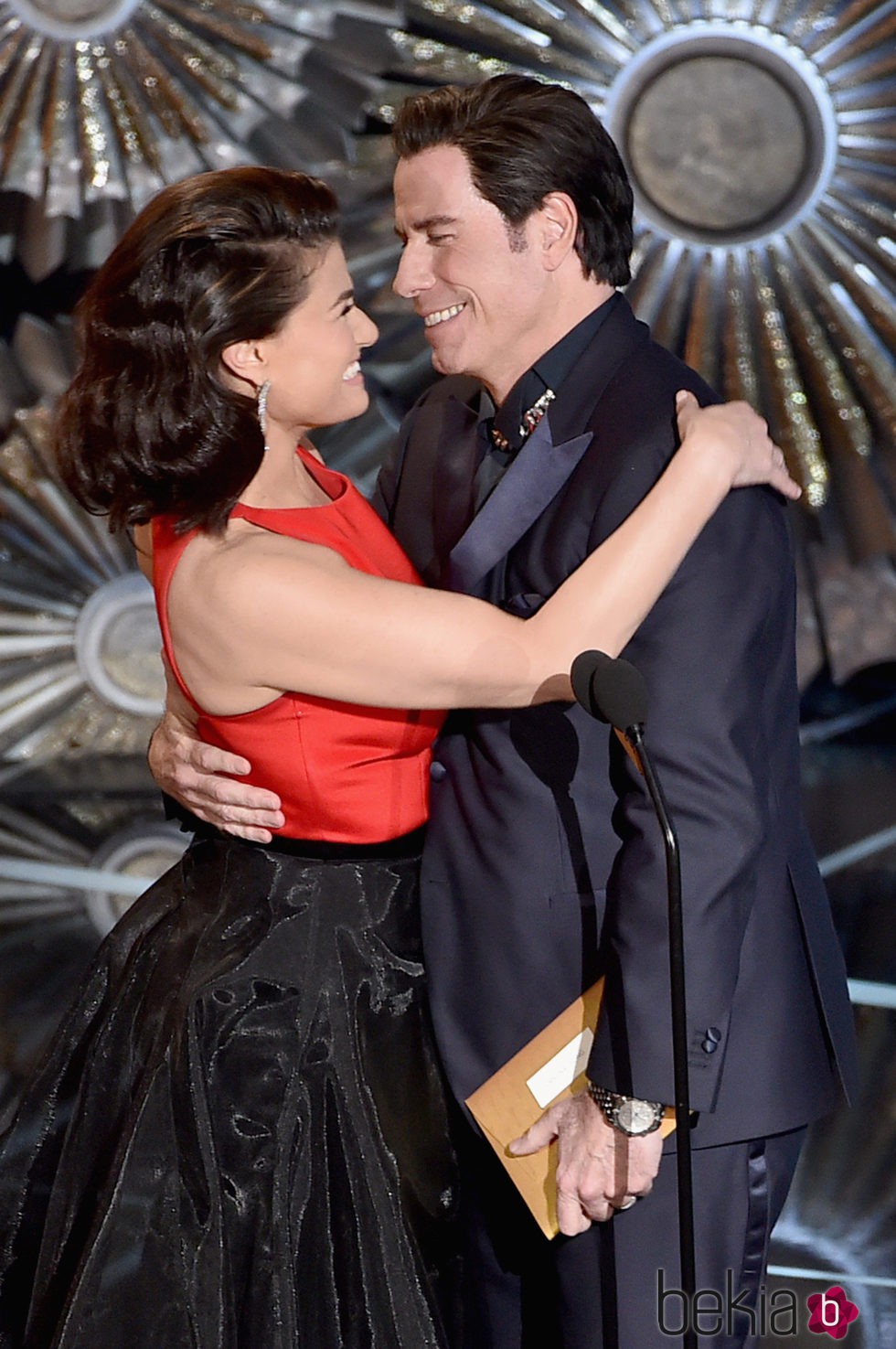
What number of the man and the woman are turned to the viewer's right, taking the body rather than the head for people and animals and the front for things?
1

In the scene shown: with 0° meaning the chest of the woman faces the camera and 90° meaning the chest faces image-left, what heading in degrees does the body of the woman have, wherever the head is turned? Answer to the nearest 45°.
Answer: approximately 270°

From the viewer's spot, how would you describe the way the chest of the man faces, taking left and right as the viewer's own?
facing the viewer and to the left of the viewer

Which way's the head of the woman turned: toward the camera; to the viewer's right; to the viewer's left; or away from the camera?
to the viewer's right

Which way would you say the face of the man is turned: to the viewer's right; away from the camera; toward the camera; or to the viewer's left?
to the viewer's left
